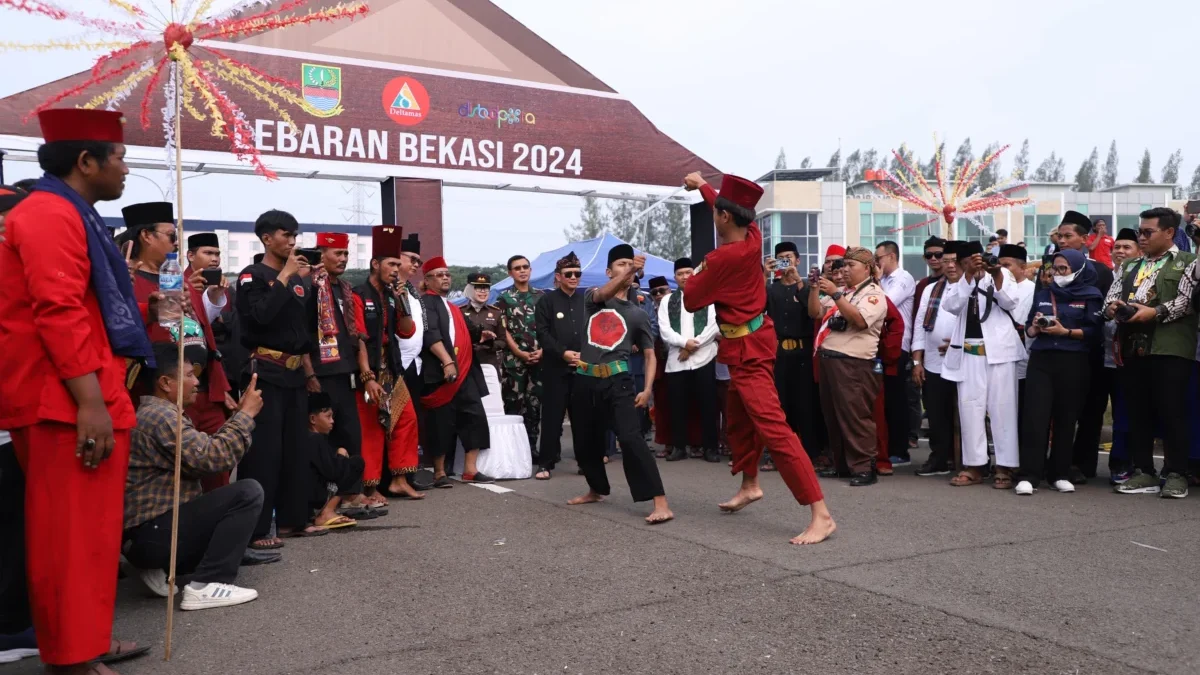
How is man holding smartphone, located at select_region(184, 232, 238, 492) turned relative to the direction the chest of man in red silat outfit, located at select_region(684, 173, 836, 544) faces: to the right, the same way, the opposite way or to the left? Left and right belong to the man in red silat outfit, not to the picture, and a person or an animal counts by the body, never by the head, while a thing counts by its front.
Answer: the opposite way

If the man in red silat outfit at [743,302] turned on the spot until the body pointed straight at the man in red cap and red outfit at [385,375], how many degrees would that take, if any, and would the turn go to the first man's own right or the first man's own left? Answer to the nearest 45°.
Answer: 0° — they already face them

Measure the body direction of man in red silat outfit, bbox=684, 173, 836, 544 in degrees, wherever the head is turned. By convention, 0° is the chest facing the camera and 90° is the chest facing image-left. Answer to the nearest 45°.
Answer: approximately 90°

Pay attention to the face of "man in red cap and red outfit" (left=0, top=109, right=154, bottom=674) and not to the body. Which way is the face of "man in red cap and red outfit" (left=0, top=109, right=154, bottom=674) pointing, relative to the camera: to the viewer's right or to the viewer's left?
to the viewer's right

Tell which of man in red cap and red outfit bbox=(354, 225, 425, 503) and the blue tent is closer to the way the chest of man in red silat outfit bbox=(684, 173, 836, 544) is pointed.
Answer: the man in red cap and red outfit

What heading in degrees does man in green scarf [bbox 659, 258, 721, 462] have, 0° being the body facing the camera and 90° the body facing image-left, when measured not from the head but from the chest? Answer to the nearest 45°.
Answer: approximately 0°

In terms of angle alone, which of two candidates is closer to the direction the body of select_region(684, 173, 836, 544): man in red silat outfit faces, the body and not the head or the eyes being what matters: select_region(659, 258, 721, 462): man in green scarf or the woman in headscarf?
the man in green scarf

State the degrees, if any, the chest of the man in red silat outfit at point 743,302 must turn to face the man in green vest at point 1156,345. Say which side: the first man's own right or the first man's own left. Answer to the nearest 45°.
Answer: approximately 135° to the first man's own right

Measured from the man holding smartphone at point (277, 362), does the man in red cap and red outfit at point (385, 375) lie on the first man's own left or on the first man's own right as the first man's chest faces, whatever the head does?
on the first man's own left

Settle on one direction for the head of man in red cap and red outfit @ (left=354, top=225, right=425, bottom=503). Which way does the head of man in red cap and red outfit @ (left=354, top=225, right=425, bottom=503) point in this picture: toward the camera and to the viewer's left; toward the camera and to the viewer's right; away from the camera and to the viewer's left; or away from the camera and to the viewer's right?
toward the camera and to the viewer's right

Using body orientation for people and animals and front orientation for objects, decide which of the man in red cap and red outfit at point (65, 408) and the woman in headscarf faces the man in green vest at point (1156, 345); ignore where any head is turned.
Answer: the man in red cap and red outfit
